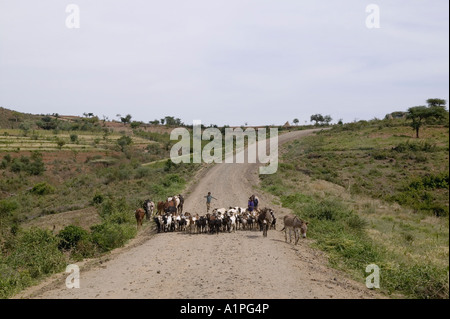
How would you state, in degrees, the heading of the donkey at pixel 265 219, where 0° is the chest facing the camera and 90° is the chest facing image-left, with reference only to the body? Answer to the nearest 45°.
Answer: approximately 0°

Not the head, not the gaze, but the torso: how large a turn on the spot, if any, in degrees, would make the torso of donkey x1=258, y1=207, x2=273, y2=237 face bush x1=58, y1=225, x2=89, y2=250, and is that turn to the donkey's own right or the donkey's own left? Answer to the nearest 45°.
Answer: approximately 90° to the donkey's own right

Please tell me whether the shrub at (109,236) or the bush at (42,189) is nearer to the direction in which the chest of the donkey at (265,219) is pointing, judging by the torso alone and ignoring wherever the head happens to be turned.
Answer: the shrub

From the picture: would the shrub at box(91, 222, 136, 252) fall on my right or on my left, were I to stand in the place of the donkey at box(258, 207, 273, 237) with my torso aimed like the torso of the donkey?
on my right

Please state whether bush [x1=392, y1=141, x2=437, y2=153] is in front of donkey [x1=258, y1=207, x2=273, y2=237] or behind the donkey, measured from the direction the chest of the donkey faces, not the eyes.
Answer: behind

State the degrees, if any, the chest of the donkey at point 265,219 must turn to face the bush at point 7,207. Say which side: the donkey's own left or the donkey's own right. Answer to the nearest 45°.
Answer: approximately 135° to the donkey's own right

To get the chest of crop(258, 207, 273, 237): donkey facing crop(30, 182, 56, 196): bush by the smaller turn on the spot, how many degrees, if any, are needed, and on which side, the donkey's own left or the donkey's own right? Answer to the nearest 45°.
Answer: approximately 135° to the donkey's own right

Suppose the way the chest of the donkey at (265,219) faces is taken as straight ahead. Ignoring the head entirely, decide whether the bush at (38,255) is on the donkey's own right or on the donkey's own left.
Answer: on the donkey's own right

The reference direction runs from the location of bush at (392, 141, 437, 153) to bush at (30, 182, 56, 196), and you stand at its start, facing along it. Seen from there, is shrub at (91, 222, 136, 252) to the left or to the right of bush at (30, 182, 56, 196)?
left
